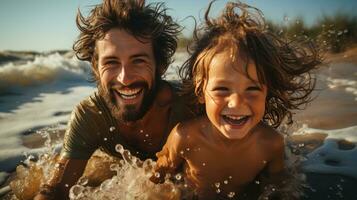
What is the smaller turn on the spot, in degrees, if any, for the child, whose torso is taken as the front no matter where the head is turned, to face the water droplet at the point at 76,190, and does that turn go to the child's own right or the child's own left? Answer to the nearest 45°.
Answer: approximately 90° to the child's own right

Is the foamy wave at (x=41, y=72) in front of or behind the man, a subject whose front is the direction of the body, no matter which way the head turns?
behind

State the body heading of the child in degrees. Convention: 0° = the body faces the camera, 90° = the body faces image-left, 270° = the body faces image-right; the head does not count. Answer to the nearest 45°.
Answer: approximately 0°

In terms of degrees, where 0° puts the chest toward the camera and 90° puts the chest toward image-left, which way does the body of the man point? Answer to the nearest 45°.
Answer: approximately 0°

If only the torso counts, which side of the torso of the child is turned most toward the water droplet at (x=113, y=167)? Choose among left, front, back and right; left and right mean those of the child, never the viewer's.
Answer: right

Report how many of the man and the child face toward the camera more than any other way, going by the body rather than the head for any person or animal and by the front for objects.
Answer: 2

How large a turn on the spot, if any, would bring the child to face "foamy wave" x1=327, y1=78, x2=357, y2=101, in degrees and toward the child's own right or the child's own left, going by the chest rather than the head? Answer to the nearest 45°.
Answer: approximately 135° to the child's own left
